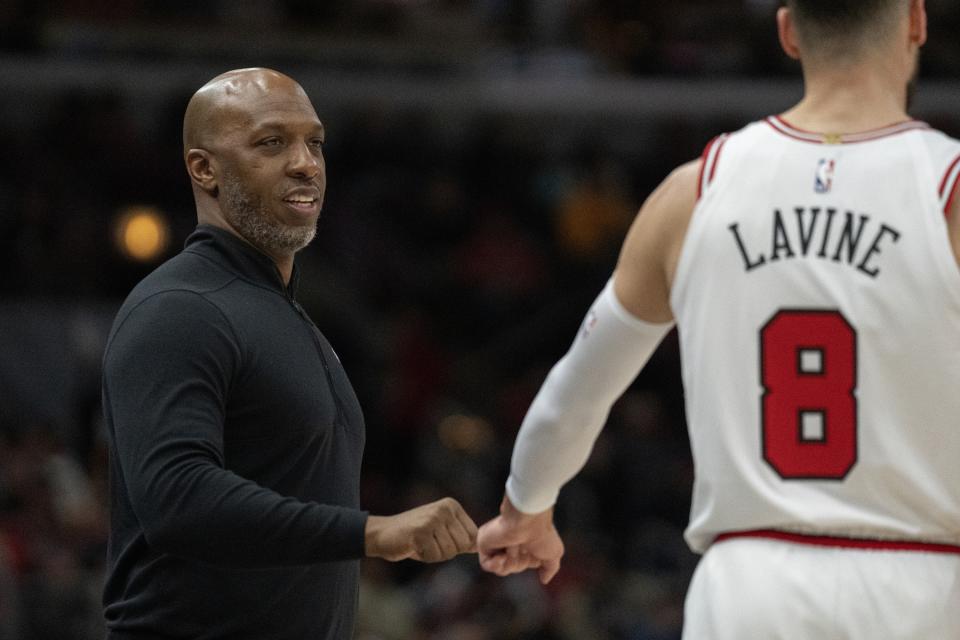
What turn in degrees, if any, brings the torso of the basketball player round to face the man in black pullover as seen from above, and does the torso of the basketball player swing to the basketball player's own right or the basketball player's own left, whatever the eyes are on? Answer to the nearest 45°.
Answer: approximately 90° to the basketball player's own left

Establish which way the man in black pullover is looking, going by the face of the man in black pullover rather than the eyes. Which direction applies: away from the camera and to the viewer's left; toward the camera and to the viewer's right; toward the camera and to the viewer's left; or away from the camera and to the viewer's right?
toward the camera and to the viewer's right

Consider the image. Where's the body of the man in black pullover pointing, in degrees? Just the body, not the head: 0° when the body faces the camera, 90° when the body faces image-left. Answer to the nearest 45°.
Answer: approximately 315°

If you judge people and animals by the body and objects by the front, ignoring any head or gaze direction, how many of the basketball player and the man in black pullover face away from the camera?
1

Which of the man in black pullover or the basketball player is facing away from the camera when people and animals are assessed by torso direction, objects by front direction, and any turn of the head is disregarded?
the basketball player

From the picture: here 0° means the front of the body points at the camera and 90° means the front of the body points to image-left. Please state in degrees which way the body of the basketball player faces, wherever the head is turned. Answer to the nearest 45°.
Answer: approximately 180°

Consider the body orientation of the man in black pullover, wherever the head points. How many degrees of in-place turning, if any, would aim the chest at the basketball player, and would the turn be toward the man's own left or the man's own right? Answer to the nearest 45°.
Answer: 0° — they already face them
